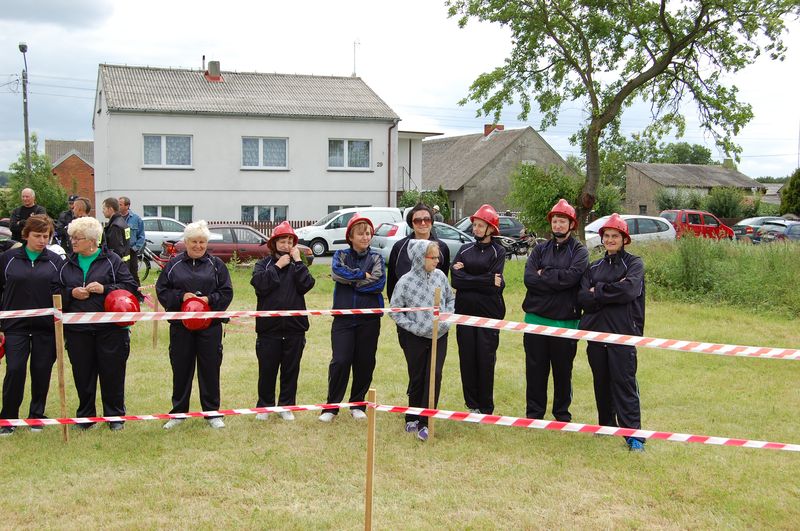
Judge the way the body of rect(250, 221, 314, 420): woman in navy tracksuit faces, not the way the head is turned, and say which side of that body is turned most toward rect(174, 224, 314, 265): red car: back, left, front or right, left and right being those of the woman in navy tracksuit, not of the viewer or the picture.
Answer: back

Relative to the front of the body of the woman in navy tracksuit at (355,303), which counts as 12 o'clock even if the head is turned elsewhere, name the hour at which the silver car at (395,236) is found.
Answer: The silver car is roughly at 6 o'clock from the woman in navy tracksuit.

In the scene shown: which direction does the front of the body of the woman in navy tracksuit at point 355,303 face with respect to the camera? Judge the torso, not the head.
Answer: toward the camera

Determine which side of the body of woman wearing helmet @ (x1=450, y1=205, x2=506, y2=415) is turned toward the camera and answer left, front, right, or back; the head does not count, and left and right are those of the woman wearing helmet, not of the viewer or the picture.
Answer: front

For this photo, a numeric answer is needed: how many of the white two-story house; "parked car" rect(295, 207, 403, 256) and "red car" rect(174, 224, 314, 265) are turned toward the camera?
1

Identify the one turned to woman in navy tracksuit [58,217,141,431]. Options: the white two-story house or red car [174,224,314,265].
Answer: the white two-story house

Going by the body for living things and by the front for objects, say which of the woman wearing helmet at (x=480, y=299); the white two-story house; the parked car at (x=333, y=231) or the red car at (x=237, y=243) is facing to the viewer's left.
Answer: the parked car

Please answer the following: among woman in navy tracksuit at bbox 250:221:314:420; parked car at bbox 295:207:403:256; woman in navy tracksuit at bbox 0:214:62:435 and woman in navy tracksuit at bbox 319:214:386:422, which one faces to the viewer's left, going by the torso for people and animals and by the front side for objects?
the parked car

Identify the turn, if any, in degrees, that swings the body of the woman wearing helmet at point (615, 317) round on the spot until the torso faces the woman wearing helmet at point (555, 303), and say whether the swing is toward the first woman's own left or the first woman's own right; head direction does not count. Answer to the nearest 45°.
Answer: approximately 90° to the first woman's own right

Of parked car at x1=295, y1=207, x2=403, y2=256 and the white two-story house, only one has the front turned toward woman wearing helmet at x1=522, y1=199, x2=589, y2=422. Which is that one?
the white two-story house

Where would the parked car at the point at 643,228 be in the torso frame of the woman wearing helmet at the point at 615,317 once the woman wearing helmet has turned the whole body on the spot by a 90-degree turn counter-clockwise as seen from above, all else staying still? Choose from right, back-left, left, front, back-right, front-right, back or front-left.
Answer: back-left
